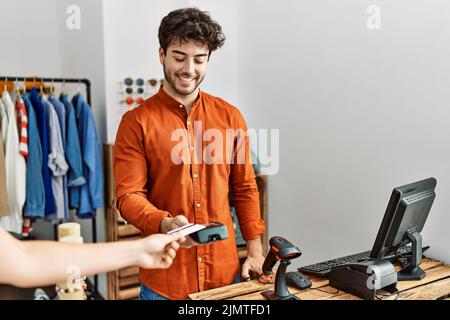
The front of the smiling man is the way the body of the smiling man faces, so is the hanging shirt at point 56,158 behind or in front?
behind

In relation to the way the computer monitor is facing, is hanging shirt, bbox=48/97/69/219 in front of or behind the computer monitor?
in front

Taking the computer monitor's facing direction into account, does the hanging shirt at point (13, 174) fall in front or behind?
in front

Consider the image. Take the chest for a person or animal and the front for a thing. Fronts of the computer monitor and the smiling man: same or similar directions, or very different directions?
very different directions

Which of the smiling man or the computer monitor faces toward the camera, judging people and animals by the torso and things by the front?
the smiling man

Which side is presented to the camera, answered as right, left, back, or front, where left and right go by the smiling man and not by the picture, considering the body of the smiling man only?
front

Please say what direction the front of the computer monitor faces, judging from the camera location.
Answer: facing away from the viewer and to the left of the viewer

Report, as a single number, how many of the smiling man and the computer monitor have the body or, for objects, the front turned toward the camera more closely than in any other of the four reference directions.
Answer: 1
